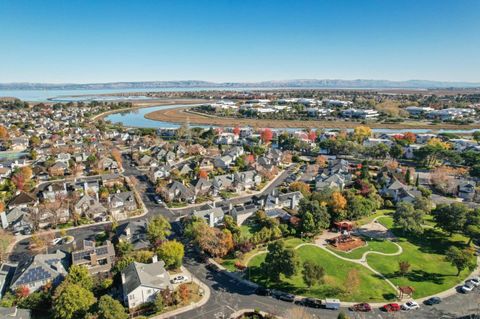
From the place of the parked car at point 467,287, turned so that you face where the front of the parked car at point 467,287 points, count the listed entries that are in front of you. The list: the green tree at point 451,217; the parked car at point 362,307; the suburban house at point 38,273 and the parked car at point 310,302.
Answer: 3

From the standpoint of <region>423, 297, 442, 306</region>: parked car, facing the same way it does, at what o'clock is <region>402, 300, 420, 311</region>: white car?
The white car is roughly at 12 o'clock from the parked car.

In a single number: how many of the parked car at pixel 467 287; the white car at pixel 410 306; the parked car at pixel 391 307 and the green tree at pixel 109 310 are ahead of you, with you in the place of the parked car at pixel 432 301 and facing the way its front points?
3

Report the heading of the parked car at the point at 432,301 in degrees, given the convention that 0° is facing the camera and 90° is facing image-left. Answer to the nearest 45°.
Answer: approximately 45°

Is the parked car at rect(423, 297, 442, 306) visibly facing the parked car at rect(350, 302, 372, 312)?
yes

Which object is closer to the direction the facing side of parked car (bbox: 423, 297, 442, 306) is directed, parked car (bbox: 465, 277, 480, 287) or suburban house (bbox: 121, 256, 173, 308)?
the suburban house

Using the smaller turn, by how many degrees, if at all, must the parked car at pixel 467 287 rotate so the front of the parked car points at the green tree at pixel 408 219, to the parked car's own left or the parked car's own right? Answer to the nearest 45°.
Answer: approximately 90° to the parked car's own right

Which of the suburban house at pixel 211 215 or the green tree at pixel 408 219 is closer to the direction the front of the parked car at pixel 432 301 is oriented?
the suburban house

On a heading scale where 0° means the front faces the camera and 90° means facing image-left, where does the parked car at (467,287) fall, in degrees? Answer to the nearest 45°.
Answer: approximately 45°
